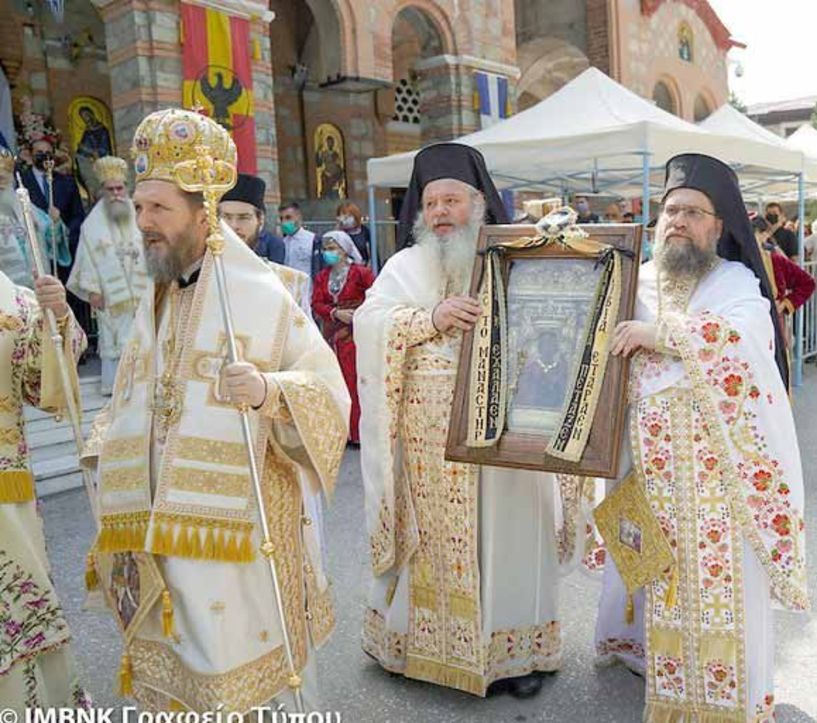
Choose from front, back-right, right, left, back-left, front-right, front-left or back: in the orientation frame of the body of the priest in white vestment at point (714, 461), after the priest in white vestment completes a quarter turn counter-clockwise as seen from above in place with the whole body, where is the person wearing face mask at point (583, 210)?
back-left

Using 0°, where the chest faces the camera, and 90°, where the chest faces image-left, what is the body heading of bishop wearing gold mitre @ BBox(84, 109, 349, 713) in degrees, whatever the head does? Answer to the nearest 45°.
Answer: approximately 45°

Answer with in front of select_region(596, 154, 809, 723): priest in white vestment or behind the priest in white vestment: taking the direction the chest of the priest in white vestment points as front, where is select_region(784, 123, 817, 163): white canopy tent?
behind

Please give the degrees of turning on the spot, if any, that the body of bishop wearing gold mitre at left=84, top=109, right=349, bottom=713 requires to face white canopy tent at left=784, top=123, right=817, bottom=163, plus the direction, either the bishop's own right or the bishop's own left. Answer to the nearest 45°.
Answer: approximately 180°

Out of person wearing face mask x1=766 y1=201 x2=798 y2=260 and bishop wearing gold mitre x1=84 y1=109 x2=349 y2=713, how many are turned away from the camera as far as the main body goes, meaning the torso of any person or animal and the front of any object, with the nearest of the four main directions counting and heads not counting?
0

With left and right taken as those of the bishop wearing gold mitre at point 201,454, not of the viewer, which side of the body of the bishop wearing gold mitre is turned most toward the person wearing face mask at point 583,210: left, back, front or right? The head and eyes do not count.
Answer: back

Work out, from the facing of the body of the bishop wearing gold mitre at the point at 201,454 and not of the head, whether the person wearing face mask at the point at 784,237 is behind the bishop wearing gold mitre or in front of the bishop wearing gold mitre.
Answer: behind

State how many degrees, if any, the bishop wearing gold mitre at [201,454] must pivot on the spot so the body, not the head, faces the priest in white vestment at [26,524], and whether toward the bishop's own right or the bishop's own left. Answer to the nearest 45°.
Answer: approximately 90° to the bishop's own right
